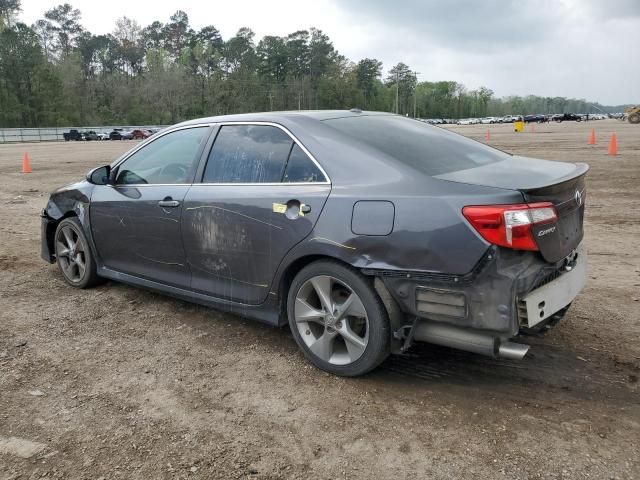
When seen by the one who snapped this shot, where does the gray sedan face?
facing away from the viewer and to the left of the viewer
